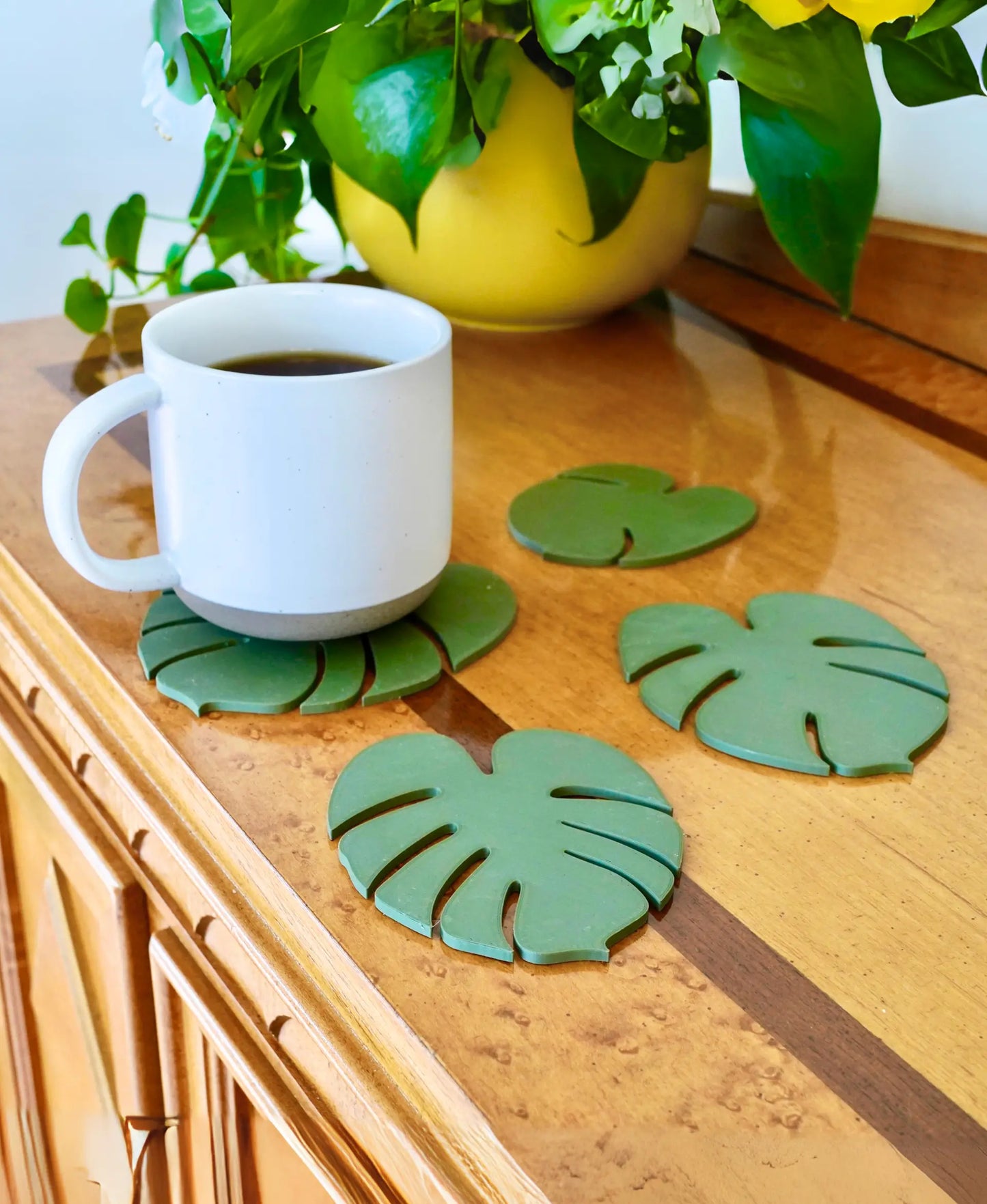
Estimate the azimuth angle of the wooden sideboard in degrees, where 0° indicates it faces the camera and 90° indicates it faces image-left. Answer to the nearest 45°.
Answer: approximately 45°
